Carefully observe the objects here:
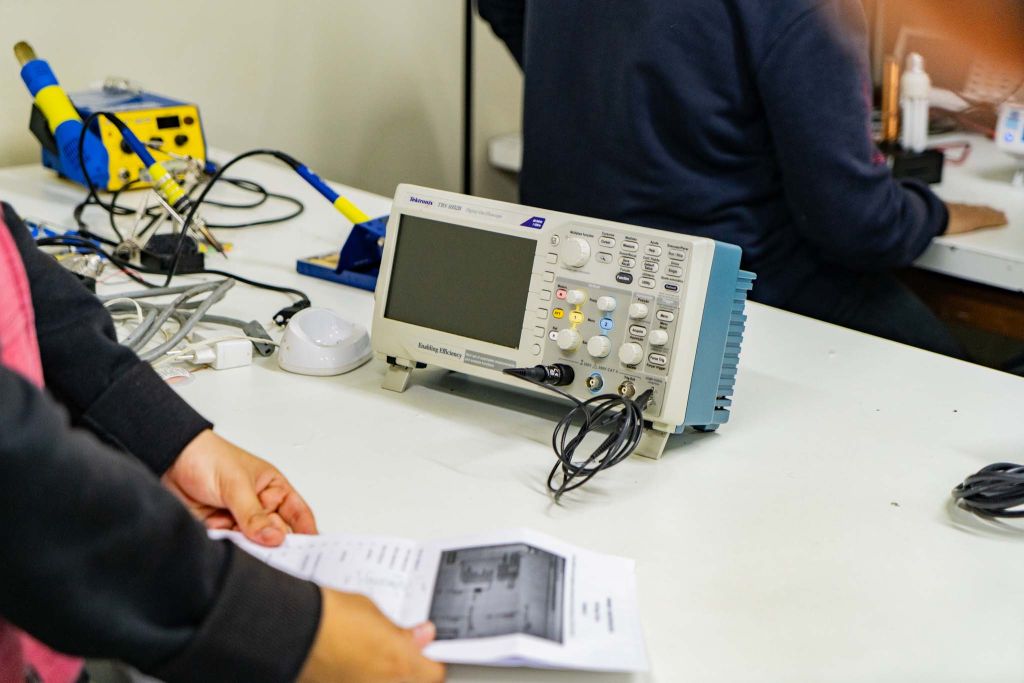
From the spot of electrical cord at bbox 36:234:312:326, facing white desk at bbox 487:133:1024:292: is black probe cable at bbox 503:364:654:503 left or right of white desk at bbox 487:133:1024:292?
right

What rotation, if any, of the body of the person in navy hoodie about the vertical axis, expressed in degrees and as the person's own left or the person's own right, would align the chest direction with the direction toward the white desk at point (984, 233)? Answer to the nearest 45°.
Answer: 0° — they already face it

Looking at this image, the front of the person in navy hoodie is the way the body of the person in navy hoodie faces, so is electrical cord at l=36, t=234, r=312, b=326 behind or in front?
behind

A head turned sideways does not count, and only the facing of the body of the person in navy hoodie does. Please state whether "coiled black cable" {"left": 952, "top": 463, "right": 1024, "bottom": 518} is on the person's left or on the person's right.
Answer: on the person's right

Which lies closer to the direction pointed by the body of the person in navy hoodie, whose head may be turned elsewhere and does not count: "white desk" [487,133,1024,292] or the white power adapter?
the white desk

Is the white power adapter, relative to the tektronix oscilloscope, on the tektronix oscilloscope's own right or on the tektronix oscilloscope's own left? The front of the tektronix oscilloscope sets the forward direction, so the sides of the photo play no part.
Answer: on the tektronix oscilloscope's own right

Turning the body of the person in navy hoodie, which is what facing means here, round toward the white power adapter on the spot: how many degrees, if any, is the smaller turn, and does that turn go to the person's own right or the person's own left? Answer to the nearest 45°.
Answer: approximately 180°

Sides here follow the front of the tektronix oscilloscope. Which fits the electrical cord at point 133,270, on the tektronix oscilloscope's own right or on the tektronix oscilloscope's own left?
on the tektronix oscilloscope's own right

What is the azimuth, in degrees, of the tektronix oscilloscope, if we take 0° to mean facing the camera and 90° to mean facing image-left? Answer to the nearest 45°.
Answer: approximately 45°

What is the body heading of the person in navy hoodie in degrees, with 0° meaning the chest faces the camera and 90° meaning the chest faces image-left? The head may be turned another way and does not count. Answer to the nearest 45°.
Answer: approximately 225°

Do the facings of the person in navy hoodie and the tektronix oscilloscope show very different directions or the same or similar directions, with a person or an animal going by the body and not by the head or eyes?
very different directions

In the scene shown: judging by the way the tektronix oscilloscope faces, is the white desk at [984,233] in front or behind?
behind

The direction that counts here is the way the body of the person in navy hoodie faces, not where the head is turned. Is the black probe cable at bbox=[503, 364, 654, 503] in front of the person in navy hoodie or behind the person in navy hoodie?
behind
